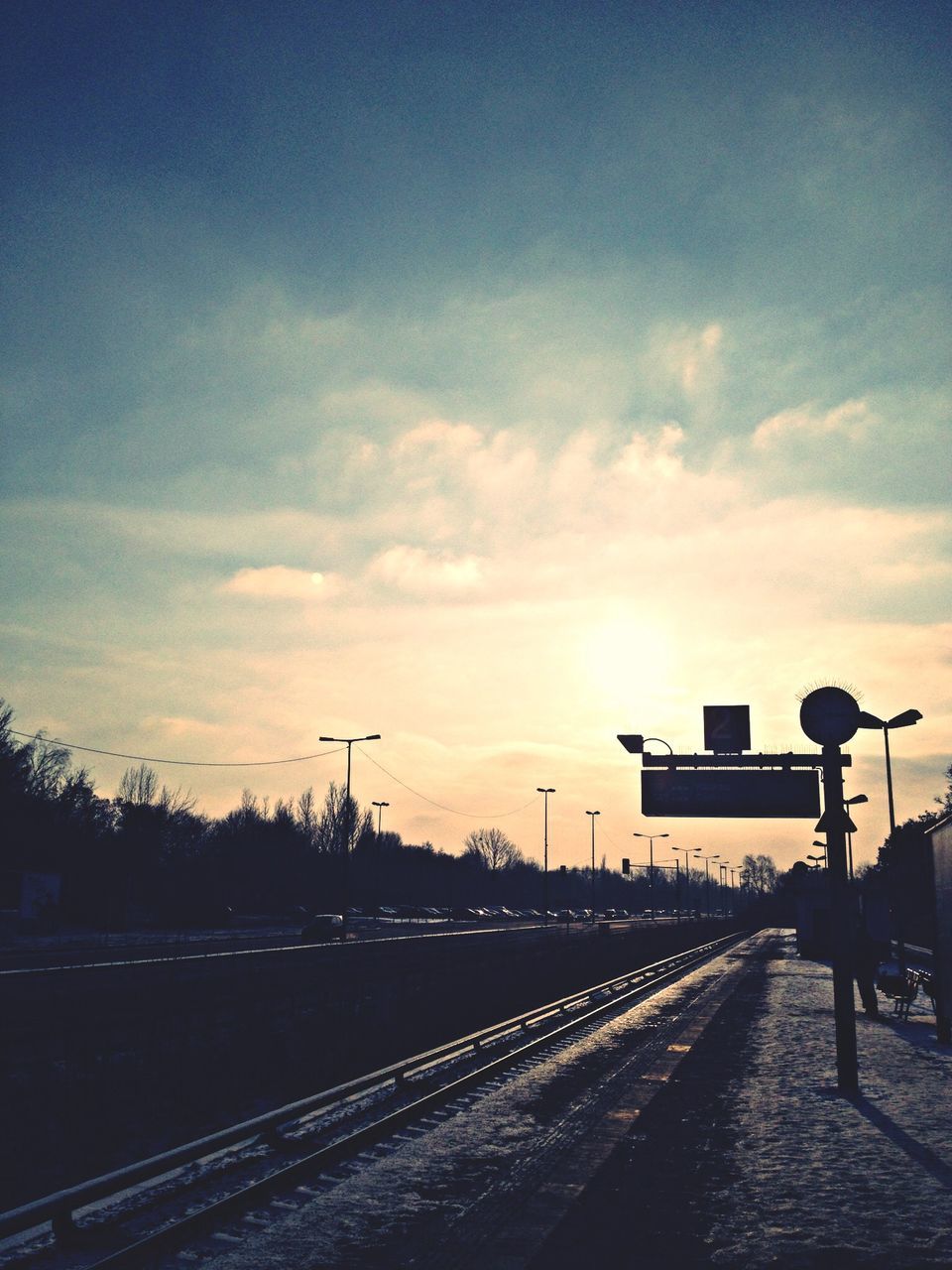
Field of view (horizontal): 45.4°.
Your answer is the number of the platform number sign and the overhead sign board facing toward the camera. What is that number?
2

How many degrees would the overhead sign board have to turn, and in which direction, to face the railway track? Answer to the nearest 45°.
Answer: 0° — it already faces it

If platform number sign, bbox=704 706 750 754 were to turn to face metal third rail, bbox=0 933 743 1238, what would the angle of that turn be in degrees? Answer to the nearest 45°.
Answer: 0° — it already faces it

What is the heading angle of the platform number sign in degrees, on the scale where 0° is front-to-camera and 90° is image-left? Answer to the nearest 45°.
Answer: approximately 0°

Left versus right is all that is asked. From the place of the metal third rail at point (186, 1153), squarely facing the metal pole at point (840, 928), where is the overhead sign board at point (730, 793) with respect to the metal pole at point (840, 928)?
left
